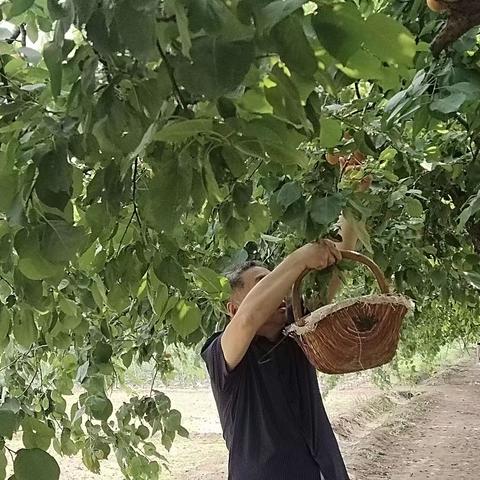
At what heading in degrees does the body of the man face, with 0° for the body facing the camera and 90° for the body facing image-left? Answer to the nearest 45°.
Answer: approximately 315°
